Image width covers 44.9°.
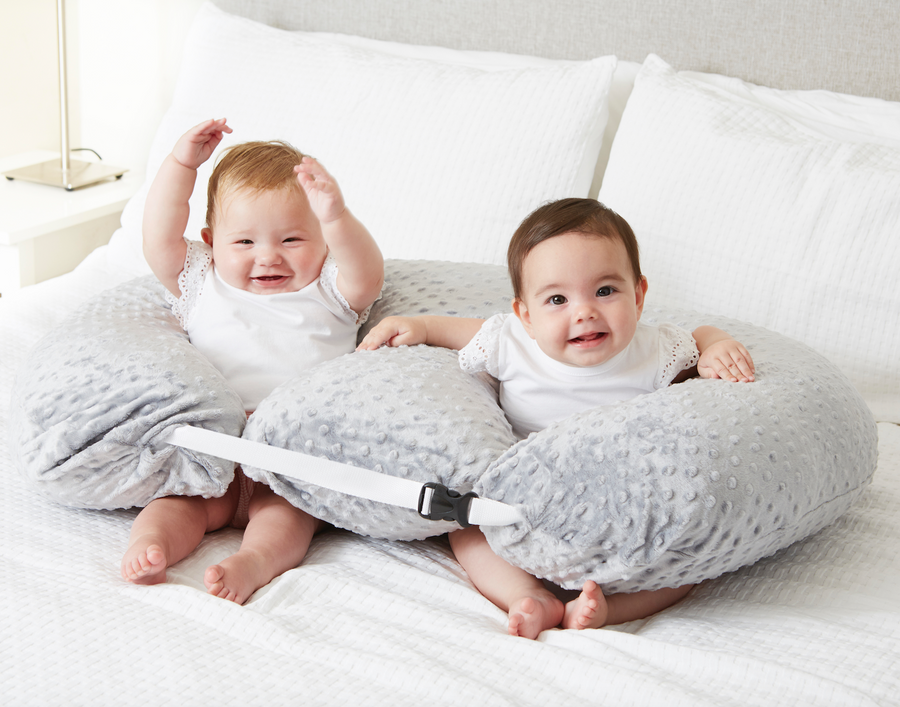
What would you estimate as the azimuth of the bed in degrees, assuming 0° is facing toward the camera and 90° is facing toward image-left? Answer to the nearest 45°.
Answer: approximately 45°

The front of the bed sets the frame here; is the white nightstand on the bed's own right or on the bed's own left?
on the bed's own right

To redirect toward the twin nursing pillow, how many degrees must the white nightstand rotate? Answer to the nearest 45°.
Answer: approximately 90° to its left

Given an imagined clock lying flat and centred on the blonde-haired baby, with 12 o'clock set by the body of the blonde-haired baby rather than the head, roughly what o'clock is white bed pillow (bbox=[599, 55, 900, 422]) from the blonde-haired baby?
The white bed pillow is roughly at 9 o'clock from the blonde-haired baby.

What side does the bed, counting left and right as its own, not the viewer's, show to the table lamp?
right

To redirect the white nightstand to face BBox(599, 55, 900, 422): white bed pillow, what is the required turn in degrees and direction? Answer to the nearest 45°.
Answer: approximately 90° to its left

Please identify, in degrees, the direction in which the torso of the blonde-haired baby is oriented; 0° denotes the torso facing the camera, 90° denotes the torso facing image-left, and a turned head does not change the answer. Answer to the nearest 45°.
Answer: approximately 0°

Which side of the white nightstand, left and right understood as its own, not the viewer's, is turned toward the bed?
left

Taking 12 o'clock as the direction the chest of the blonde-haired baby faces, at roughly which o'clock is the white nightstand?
The white nightstand is roughly at 5 o'clock from the blonde-haired baby.
